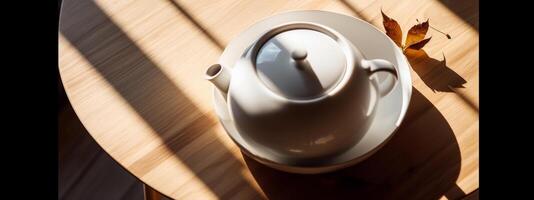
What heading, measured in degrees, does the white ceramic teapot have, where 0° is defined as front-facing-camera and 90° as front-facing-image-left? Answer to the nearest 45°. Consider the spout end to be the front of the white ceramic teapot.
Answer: approximately 90°
